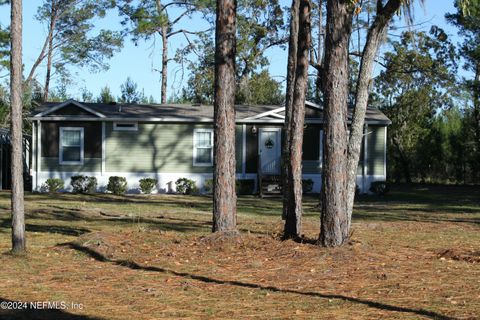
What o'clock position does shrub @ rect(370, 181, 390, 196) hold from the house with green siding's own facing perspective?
The shrub is roughly at 9 o'clock from the house with green siding.

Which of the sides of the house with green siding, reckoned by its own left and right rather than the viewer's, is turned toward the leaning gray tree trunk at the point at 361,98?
front

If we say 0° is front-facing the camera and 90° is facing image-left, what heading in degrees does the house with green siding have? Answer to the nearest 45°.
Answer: approximately 0°

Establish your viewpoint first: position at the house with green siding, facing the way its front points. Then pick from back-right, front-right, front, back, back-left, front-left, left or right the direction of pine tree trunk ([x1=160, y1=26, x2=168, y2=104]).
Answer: back

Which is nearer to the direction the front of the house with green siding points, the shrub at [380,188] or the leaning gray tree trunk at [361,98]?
the leaning gray tree trunk

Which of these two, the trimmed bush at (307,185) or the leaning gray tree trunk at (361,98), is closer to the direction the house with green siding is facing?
the leaning gray tree trunk

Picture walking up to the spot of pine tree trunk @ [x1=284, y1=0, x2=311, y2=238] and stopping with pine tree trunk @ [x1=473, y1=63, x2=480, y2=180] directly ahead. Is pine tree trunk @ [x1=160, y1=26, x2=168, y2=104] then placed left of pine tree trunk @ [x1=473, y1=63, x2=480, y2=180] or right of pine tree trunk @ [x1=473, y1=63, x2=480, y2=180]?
left

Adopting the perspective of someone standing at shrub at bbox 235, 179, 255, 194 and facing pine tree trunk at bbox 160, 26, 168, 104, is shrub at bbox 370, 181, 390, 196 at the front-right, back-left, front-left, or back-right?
back-right

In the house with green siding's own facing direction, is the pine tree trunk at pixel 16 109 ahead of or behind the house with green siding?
ahead

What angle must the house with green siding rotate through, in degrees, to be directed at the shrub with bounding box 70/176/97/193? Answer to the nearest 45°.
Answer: approximately 90° to its right

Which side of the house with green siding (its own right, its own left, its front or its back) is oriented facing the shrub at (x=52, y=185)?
right

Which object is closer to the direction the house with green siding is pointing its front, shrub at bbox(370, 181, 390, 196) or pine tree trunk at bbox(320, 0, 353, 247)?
the pine tree trunk

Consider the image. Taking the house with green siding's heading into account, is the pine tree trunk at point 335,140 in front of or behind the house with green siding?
in front

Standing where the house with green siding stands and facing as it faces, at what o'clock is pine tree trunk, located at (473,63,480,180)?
The pine tree trunk is roughly at 8 o'clock from the house with green siding.
